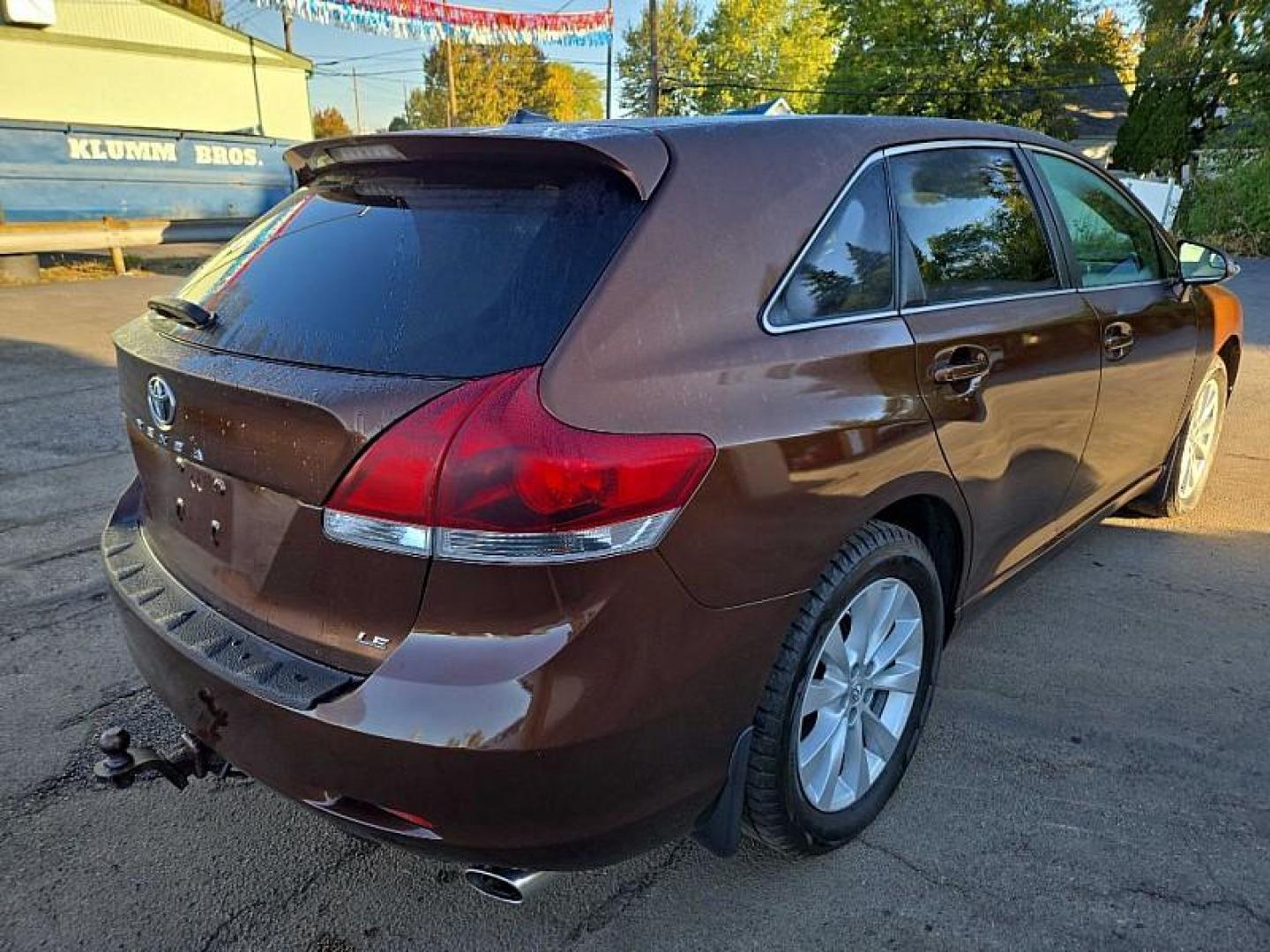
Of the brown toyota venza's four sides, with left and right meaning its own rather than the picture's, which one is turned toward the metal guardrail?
left

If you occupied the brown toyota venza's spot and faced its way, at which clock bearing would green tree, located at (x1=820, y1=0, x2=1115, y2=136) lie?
The green tree is roughly at 11 o'clock from the brown toyota venza.

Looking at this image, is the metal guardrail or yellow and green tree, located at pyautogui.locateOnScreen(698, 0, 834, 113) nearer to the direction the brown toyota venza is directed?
the yellow and green tree

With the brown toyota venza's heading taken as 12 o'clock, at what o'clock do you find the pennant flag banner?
The pennant flag banner is roughly at 10 o'clock from the brown toyota venza.

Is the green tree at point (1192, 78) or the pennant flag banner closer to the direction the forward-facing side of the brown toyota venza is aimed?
the green tree

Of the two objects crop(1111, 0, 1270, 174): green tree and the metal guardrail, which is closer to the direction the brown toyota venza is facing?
the green tree

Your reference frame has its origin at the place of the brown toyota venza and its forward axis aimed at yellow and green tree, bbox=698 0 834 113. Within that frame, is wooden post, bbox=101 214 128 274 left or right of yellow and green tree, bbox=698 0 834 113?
left

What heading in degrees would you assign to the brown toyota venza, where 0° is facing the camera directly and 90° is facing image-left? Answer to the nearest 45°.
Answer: approximately 225°

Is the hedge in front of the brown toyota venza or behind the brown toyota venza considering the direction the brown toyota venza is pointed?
in front

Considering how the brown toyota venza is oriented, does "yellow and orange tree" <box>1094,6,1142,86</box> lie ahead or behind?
ahead

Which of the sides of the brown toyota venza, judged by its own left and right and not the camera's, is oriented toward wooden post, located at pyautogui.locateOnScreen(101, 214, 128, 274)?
left
